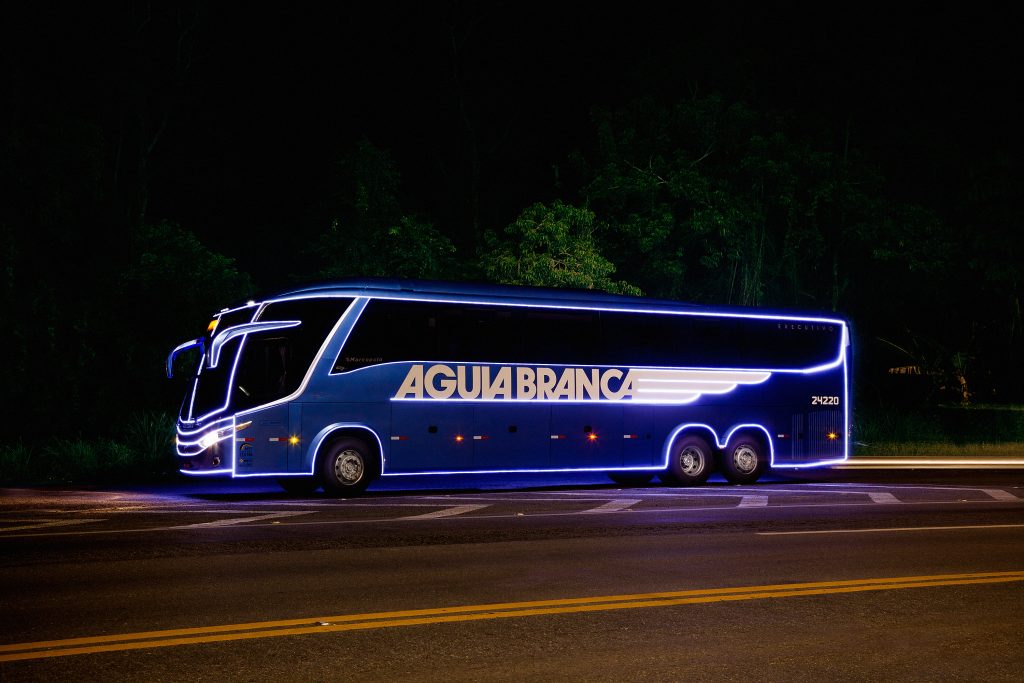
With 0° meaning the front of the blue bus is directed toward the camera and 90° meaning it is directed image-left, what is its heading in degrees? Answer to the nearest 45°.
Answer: approximately 45°

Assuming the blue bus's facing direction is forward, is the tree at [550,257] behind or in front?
behind
